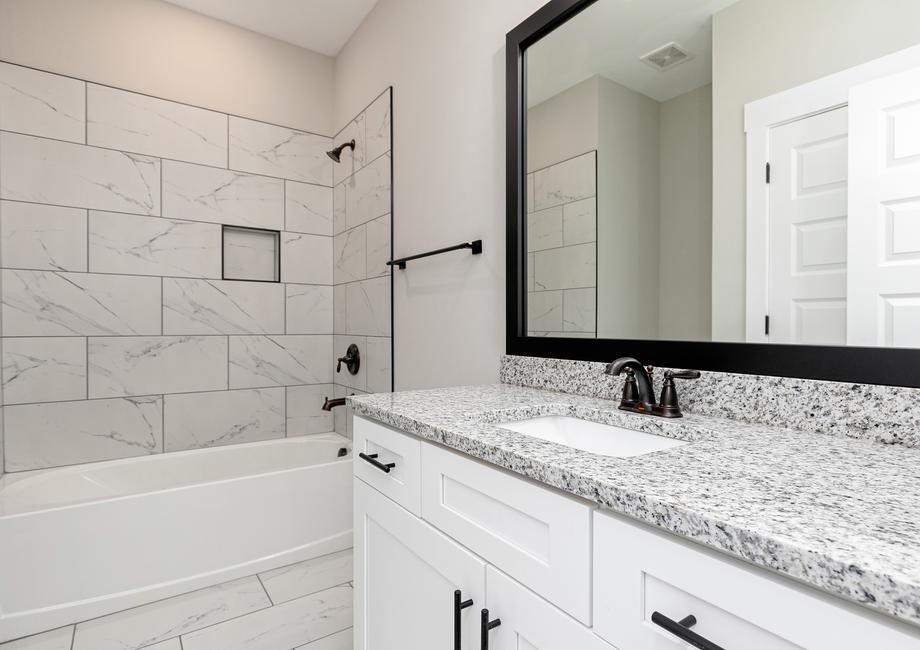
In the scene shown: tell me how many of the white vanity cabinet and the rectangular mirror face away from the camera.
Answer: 0

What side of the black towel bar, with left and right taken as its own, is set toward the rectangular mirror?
left

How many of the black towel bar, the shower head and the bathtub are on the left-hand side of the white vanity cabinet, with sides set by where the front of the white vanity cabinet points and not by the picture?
0

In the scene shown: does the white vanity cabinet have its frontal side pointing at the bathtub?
no

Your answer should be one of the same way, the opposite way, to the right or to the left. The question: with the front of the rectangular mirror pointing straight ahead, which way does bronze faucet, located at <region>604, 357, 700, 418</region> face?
the same way

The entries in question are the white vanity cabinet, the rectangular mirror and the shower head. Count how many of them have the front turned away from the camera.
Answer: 0

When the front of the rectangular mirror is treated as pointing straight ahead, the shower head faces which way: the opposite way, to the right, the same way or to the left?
the same way

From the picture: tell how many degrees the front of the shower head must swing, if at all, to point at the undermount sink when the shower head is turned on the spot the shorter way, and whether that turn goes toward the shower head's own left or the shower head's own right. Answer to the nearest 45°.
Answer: approximately 90° to the shower head's own left

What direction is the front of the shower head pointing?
to the viewer's left

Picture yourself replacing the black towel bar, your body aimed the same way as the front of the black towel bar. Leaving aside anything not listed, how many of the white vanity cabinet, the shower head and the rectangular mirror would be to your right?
1

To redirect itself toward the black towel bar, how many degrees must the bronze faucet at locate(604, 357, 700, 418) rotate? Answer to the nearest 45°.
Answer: approximately 90° to its right

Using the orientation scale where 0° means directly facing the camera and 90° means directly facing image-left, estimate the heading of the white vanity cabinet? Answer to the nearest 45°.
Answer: approximately 45°

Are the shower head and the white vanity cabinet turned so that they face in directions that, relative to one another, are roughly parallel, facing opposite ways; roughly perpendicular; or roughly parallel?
roughly parallel

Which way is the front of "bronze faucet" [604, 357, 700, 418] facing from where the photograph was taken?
facing the viewer and to the left of the viewer

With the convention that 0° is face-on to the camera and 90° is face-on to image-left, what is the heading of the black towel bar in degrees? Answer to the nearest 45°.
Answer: approximately 45°

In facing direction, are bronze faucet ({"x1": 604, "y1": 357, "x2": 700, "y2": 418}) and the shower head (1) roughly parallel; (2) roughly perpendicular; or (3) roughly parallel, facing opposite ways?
roughly parallel

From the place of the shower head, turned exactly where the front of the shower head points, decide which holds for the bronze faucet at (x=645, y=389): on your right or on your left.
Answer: on your left
